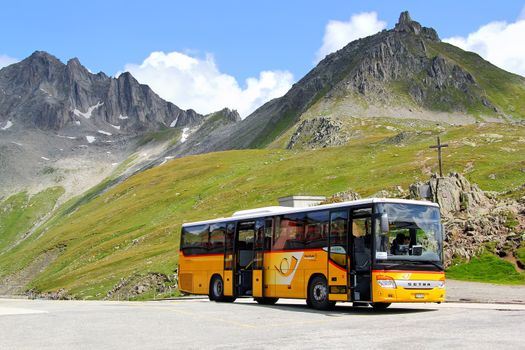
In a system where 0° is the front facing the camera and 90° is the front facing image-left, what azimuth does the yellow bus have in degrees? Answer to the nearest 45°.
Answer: approximately 315°

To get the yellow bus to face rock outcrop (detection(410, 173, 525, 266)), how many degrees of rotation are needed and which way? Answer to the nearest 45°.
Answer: approximately 90° to its left
